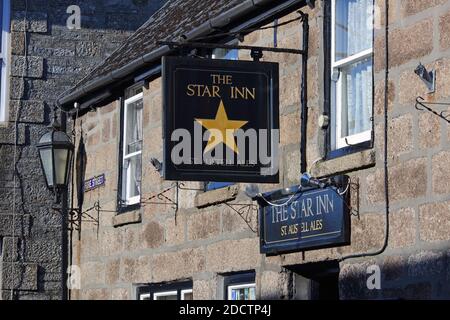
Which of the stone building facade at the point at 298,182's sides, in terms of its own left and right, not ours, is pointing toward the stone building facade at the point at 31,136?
right

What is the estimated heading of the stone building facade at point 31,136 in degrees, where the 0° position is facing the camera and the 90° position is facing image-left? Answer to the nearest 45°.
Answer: approximately 0°

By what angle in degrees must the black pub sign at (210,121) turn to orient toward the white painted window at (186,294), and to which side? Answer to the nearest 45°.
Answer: approximately 180°

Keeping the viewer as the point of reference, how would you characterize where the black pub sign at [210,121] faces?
facing the viewer

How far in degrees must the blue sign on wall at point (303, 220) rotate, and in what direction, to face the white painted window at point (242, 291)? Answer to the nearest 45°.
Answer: approximately 135° to its right

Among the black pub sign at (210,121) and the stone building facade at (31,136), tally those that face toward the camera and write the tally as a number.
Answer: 2

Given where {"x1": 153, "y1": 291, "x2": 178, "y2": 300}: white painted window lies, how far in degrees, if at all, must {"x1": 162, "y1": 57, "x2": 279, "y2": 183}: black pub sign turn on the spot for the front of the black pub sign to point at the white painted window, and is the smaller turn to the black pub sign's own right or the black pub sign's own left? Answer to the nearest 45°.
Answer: approximately 180°

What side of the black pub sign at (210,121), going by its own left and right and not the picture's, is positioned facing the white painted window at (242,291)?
back
